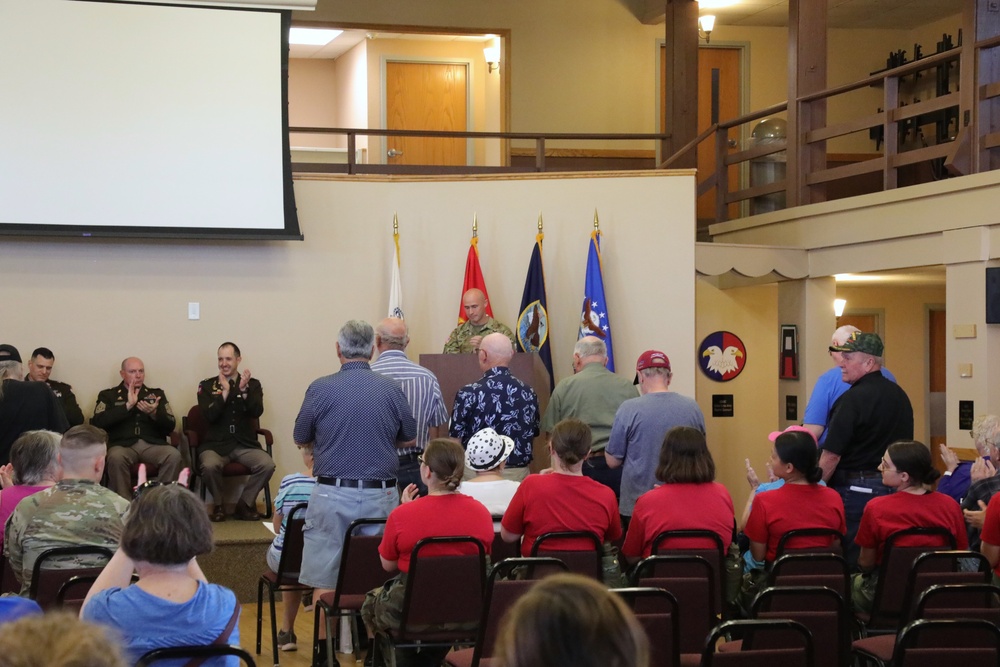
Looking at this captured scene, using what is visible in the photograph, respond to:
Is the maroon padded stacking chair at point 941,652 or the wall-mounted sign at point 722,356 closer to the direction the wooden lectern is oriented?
the maroon padded stacking chair

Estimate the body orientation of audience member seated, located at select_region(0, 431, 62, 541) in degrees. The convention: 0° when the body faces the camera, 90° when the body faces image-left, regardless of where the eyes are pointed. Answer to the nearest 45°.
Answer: approximately 225°

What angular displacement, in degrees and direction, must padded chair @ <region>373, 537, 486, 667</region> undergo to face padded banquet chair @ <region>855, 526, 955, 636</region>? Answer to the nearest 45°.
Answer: approximately 135° to its right

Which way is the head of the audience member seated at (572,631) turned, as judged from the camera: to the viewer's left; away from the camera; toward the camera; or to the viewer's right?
away from the camera

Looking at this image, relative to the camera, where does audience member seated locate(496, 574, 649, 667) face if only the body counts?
away from the camera

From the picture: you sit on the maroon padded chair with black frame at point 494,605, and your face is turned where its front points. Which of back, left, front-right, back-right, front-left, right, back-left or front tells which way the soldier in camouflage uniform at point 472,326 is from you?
front-right

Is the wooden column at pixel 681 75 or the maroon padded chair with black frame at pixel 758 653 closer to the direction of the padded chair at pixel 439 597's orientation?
the wooden column

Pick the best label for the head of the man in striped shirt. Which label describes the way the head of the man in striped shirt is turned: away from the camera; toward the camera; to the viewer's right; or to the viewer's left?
away from the camera

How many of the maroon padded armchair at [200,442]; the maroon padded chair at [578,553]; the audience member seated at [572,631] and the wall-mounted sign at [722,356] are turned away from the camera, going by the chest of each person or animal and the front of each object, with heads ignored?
2

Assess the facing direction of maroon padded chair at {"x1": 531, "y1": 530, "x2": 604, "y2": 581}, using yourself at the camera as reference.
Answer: facing away from the viewer

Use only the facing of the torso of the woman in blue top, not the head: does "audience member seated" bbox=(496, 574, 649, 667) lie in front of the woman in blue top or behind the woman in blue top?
behind

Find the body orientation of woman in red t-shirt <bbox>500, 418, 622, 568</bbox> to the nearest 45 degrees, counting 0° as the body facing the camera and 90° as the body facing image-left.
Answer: approximately 180°

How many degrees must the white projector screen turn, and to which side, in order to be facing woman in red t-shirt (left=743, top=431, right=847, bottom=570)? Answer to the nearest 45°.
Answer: approximately 45° to its left

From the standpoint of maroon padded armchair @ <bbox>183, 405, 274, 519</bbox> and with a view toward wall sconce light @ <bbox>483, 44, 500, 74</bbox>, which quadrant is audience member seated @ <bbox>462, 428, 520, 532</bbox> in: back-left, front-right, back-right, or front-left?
back-right

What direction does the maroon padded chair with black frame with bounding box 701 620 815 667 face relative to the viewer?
away from the camera

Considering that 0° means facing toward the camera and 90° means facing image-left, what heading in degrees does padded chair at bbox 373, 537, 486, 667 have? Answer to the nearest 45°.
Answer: approximately 135°

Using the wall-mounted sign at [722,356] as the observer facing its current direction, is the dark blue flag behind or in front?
in front

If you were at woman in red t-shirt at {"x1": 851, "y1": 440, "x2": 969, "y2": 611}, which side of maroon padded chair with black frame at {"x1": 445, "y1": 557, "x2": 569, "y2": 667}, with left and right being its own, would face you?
right
